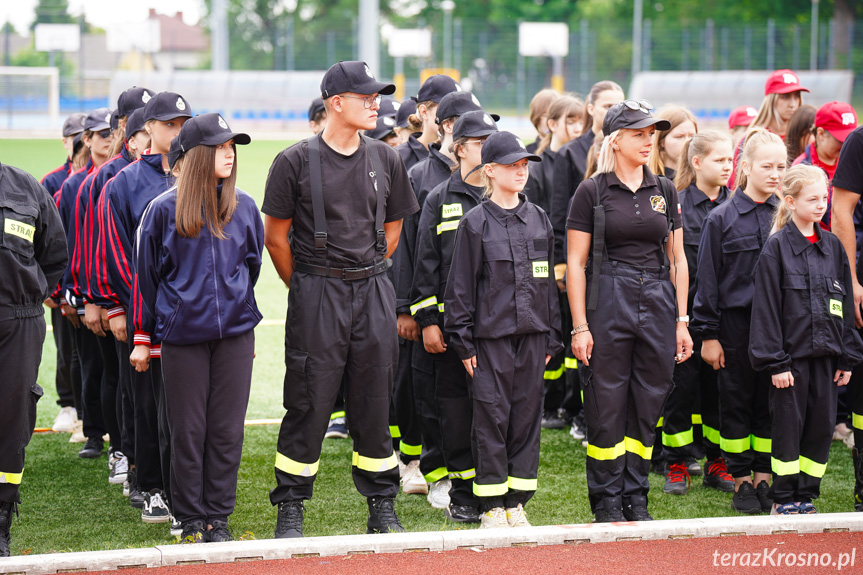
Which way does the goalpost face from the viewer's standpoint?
toward the camera

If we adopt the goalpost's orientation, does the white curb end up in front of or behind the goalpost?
in front
